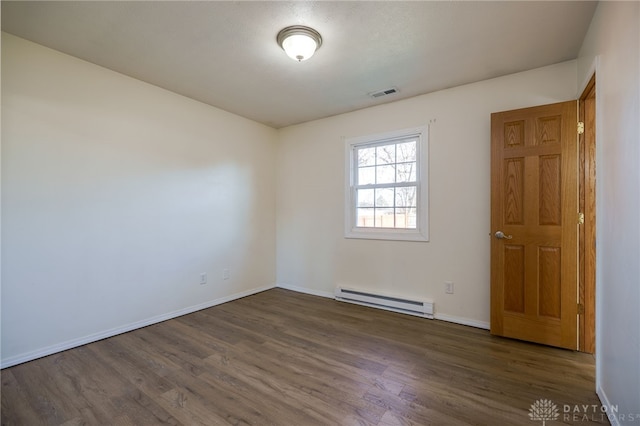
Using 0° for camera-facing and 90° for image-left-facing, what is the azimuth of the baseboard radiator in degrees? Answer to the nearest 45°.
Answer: approximately 45°
